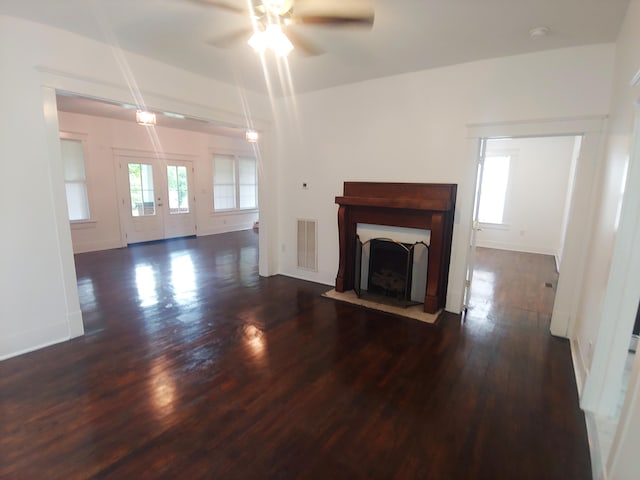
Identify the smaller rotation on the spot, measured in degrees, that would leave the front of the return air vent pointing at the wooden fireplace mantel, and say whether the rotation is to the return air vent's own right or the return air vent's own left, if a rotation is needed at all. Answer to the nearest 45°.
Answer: approximately 90° to the return air vent's own left

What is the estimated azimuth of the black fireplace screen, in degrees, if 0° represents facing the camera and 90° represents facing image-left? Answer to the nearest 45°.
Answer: approximately 45°

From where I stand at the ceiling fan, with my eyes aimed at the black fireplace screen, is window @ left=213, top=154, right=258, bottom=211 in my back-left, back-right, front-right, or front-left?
front-left

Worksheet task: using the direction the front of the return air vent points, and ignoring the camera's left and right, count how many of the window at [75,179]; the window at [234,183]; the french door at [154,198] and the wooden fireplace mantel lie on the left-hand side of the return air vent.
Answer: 1

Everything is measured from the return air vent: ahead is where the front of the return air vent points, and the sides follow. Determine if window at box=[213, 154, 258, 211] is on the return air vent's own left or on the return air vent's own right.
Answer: on the return air vent's own right

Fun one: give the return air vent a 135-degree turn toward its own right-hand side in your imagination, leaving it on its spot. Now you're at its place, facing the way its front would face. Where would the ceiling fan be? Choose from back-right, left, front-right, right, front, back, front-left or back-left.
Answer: back

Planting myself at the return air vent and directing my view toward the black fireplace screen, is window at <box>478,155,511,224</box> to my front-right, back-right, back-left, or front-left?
front-left

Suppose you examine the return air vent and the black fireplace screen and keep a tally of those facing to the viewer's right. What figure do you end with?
0

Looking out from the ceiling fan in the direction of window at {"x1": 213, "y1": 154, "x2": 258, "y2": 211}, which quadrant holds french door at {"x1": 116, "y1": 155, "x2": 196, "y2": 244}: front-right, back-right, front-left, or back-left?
front-left

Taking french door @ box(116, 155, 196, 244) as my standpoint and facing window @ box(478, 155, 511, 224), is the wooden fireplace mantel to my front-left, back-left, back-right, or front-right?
front-right

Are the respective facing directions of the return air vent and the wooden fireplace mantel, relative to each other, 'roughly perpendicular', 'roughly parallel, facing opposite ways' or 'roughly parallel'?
roughly parallel

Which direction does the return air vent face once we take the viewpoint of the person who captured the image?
facing the viewer and to the left of the viewer

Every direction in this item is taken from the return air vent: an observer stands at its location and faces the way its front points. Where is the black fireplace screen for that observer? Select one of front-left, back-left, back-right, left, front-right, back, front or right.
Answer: left

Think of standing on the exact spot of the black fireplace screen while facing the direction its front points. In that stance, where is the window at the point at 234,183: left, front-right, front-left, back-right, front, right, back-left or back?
right

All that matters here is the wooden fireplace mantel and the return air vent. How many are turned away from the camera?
0

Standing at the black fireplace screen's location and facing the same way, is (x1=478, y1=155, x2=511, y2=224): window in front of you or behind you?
behind
